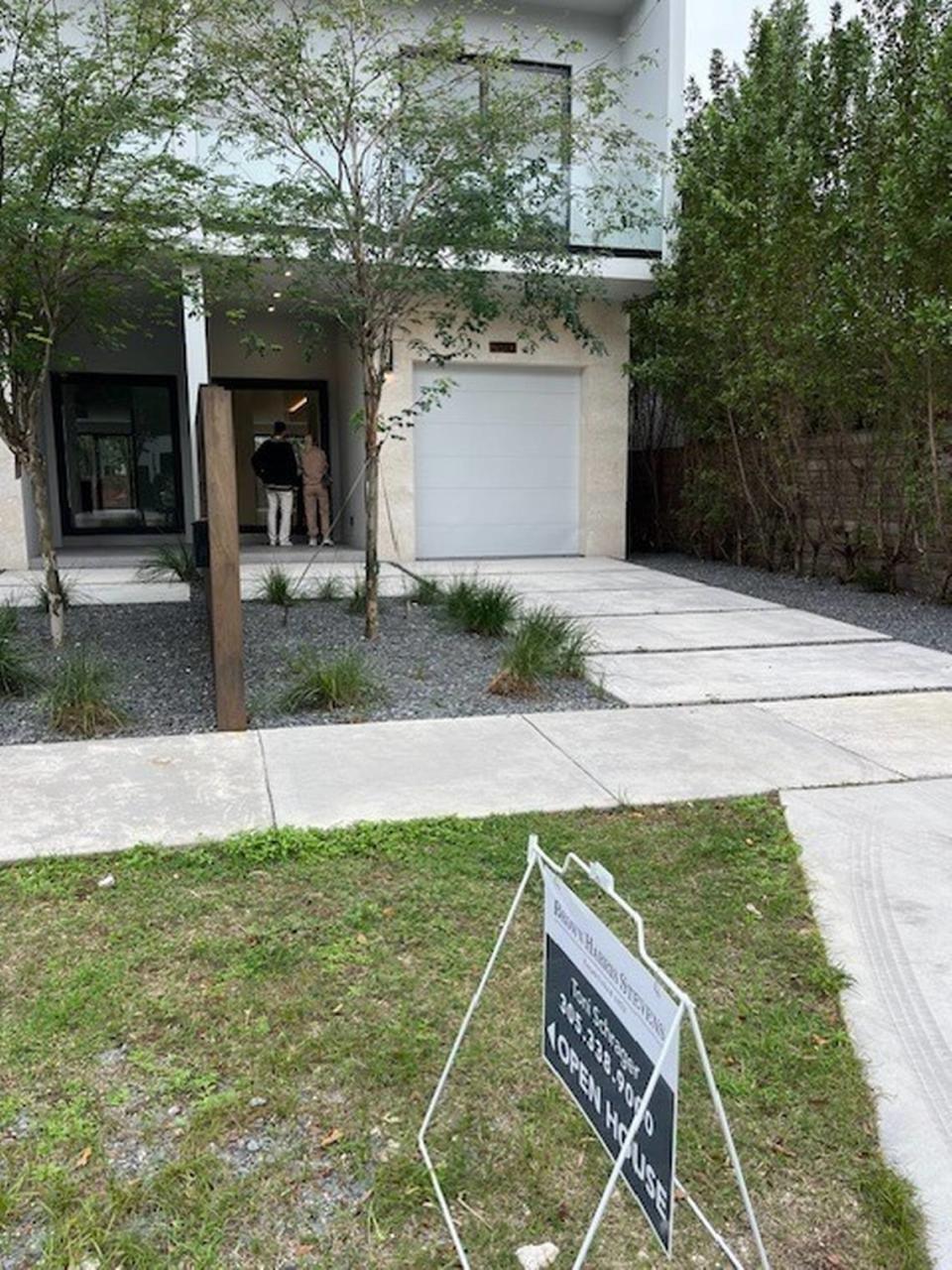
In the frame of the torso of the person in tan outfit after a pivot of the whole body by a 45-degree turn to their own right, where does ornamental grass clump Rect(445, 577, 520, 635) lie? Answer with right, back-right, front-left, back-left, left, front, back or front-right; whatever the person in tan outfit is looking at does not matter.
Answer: back-right

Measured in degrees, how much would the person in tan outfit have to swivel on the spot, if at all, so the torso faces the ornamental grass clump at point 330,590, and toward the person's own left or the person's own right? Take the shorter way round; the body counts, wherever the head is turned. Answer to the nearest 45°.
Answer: approximately 180°

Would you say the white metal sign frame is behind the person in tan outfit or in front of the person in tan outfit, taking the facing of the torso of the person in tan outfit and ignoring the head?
behind

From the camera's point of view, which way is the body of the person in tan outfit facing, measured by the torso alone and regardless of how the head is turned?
away from the camera

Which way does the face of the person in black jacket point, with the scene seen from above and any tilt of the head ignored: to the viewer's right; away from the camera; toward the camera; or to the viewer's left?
away from the camera

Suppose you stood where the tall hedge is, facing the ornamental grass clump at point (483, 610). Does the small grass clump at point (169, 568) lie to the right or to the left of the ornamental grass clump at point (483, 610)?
right

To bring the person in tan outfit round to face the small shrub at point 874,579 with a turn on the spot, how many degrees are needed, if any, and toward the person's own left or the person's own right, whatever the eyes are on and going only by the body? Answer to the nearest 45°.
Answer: approximately 135° to the person's own right

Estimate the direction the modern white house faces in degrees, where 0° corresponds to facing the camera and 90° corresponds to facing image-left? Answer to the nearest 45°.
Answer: approximately 0°

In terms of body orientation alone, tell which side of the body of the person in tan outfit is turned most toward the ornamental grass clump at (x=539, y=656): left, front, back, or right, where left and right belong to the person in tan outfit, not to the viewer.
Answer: back

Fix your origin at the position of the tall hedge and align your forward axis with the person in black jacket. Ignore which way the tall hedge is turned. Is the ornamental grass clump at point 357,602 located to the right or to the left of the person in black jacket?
left

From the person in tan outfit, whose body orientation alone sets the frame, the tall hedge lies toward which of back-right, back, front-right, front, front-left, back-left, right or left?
back-right
